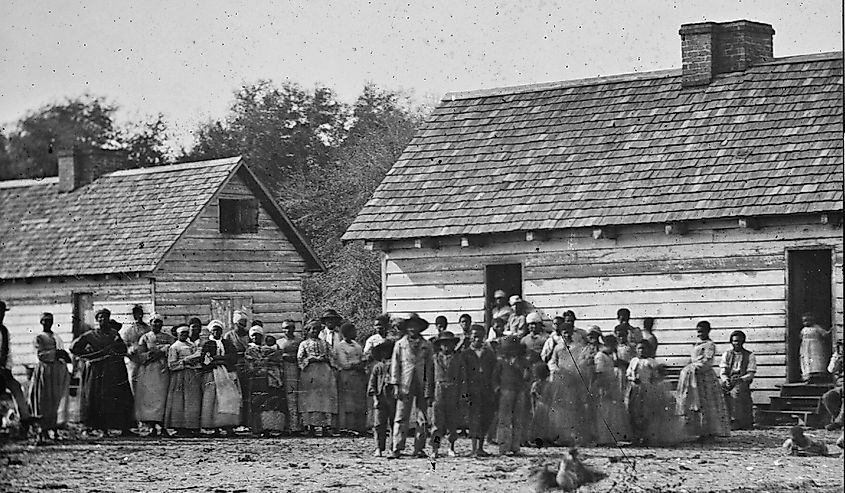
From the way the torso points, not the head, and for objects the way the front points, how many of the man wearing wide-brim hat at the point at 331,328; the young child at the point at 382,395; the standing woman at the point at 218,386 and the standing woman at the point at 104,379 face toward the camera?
4

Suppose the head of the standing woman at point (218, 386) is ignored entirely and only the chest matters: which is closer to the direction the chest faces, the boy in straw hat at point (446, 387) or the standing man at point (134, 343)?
the boy in straw hat

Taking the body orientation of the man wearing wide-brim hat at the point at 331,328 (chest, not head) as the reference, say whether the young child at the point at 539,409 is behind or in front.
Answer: in front

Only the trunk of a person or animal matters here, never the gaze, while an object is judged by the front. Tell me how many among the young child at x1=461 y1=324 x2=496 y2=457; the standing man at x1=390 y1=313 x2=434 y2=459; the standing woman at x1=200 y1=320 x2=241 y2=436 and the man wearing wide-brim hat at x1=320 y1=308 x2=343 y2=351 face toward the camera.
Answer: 4

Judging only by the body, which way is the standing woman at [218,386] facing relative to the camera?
toward the camera

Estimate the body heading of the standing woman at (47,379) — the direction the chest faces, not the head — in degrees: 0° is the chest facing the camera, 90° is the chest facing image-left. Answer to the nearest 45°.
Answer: approximately 0°

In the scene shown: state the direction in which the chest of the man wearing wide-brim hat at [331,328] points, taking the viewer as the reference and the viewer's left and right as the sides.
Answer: facing the viewer

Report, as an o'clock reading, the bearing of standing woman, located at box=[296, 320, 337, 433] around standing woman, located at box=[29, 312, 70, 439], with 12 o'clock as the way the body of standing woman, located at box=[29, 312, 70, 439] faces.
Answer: standing woman, located at box=[296, 320, 337, 433] is roughly at 9 o'clock from standing woman, located at box=[29, 312, 70, 439].
